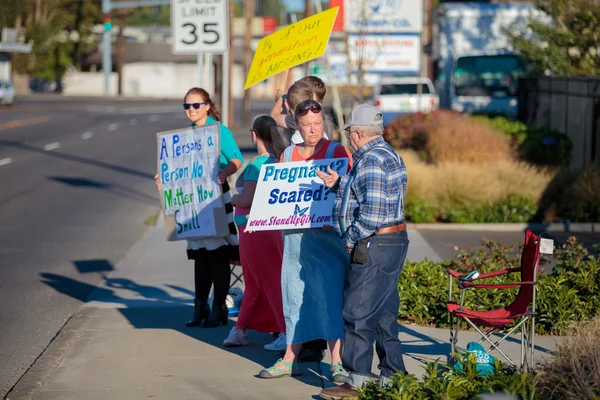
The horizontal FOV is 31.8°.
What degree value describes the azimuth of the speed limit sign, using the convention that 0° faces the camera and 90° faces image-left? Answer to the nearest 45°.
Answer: approximately 0°

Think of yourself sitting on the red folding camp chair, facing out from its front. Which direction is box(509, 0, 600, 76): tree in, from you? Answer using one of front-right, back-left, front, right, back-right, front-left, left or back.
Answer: right

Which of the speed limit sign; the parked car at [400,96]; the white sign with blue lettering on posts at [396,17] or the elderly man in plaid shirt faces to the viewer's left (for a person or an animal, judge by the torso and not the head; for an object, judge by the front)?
the elderly man in plaid shirt

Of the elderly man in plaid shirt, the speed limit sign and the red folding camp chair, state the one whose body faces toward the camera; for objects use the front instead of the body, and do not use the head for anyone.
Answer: the speed limit sign

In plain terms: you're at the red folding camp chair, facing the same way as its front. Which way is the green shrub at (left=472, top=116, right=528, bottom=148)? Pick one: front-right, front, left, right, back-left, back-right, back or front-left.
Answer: right

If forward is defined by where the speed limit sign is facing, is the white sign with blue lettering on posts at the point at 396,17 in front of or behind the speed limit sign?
behind

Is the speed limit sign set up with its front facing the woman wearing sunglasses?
yes

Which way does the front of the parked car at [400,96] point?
away from the camera

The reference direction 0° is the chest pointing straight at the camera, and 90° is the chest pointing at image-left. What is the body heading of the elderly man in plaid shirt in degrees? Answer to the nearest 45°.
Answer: approximately 90°

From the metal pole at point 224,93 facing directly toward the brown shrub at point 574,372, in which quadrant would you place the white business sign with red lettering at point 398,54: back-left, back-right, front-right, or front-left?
back-left

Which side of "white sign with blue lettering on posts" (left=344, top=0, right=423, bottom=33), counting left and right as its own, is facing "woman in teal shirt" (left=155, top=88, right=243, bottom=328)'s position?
front

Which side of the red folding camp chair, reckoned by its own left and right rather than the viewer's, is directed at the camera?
left

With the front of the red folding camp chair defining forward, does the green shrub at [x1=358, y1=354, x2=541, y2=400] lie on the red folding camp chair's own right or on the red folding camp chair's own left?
on the red folding camp chair's own left

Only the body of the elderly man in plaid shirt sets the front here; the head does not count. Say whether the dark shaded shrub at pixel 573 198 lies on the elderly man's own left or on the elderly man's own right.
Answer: on the elderly man's own right
